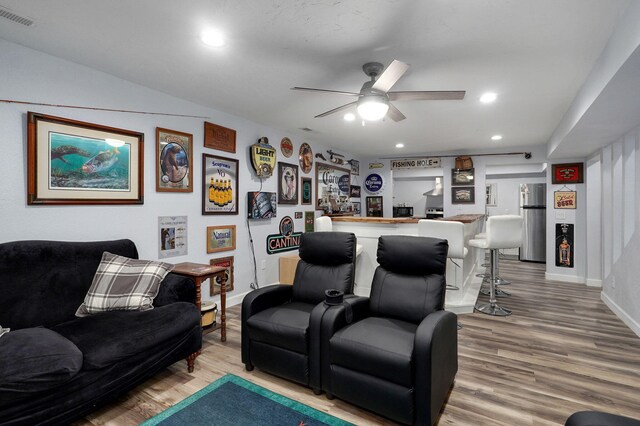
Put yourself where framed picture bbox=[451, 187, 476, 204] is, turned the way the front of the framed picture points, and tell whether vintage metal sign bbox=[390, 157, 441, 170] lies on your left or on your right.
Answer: on your right

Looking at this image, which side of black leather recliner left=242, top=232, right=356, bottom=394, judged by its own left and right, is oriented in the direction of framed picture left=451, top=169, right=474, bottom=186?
back

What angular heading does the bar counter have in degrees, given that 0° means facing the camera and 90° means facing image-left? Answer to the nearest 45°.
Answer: approximately 0°

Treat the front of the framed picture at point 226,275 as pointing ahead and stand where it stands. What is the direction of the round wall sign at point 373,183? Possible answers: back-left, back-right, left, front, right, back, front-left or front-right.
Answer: left

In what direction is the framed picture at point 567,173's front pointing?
toward the camera

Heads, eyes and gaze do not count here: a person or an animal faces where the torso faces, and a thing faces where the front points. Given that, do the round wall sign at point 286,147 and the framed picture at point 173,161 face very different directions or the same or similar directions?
same or similar directions

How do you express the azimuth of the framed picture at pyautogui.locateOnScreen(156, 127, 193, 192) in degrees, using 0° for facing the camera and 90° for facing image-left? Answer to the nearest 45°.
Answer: approximately 315°

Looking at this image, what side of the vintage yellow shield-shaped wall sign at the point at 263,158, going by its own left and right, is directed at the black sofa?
right

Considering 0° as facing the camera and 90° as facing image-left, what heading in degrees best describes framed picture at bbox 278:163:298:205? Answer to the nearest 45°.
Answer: approximately 315°

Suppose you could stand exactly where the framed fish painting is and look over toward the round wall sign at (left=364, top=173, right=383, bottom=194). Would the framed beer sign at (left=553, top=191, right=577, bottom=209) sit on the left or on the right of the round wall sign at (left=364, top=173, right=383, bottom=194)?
right

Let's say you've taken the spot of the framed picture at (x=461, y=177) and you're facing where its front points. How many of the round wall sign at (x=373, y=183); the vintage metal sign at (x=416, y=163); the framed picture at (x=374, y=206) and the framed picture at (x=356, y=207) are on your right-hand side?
4
